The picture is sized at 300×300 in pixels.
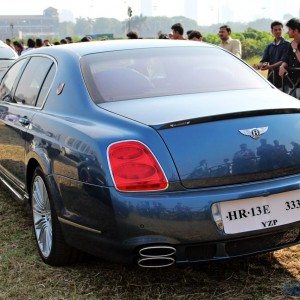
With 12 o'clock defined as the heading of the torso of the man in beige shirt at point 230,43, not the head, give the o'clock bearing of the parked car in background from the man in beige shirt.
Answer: The parked car in background is roughly at 2 o'clock from the man in beige shirt.

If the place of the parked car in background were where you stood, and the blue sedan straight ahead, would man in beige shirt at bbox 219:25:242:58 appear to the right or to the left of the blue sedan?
left

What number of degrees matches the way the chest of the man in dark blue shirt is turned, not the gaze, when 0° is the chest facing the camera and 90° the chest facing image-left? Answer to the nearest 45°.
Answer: approximately 45°

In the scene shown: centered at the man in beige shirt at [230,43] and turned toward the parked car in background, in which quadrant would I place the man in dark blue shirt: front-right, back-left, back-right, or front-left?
back-left

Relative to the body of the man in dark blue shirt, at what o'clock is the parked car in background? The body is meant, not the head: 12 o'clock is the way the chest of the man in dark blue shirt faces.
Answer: The parked car in background is roughly at 2 o'clock from the man in dark blue shirt.

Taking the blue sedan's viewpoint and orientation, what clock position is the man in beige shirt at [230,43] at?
The man in beige shirt is roughly at 2 o'clock from the blue sedan.

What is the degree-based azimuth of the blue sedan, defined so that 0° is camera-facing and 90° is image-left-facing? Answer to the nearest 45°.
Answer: approximately 135°

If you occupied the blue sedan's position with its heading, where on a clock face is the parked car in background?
The parked car in background is roughly at 1 o'clock from the blue sedan.

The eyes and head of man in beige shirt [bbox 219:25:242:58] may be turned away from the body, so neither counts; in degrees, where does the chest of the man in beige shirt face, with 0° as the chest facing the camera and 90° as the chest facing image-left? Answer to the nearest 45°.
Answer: approximately 45°
